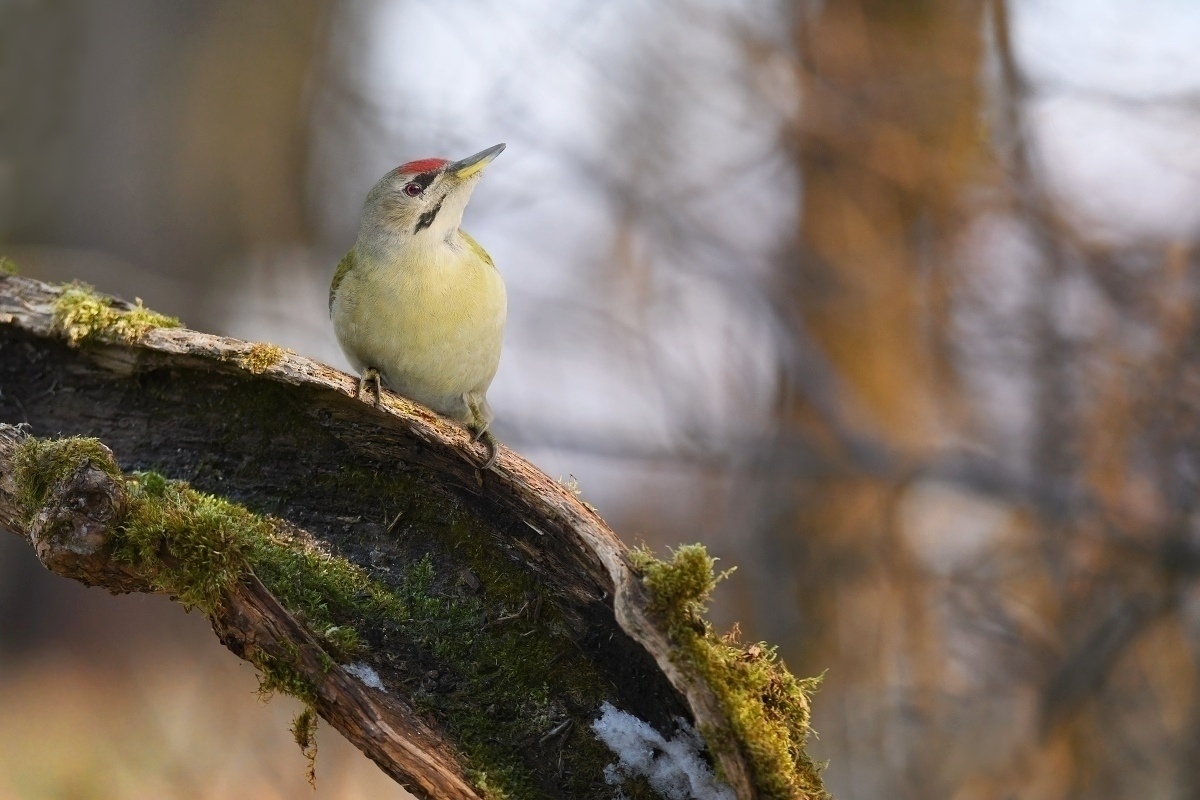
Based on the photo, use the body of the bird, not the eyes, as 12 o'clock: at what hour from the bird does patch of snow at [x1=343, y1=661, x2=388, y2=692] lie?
The patch of snow is roughly at 12 o'clock from the bird.

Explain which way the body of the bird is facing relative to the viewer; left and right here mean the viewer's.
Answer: facing the viewer

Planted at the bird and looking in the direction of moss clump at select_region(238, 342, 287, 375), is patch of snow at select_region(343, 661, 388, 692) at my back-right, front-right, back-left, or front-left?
front-left
